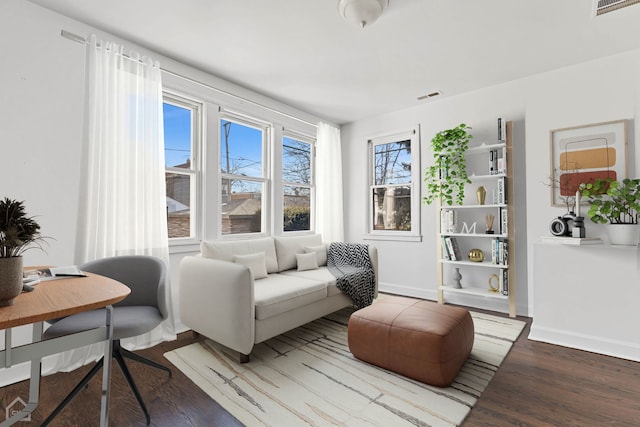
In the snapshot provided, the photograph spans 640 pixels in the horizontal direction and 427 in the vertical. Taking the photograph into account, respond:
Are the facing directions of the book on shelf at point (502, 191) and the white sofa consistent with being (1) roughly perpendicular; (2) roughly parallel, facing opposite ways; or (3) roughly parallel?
roughly perpendicular

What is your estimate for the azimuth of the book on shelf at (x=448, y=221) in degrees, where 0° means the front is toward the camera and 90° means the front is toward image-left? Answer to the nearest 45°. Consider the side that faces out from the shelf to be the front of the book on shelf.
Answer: approximately 0°

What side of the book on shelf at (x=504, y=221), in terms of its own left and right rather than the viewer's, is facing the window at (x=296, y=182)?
right

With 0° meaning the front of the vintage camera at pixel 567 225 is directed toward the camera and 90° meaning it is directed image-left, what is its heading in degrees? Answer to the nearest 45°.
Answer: approximately 45°

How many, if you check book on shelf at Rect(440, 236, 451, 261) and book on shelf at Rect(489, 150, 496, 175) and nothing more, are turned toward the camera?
2
